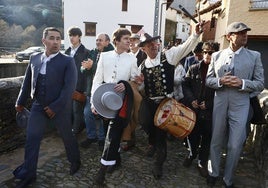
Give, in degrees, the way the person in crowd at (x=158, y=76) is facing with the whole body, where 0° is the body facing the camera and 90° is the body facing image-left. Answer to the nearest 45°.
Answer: approximately 0°

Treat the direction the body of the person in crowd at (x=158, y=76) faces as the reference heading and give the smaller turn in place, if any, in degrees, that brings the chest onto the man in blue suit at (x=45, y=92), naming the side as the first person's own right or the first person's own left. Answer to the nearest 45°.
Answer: approximately 90° to the first person's own right

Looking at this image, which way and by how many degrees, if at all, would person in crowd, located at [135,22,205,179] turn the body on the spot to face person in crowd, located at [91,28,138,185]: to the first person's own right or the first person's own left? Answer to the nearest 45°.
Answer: approximately 90° to the first person's own right

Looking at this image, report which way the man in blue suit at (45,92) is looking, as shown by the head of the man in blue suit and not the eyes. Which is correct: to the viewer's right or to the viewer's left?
to the viewer's right

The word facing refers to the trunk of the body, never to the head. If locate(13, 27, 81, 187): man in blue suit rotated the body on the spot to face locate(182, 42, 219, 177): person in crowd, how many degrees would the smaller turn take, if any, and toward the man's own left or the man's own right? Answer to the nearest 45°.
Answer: approximately 135° to the man's own left

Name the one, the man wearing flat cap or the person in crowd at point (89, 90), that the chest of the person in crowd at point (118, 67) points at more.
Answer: the man wearing flat cap

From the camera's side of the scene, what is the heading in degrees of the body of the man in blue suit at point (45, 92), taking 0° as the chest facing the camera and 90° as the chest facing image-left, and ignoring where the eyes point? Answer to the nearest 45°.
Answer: approximately 45°

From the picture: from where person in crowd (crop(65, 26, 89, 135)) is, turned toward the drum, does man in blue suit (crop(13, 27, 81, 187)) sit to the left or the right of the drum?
right

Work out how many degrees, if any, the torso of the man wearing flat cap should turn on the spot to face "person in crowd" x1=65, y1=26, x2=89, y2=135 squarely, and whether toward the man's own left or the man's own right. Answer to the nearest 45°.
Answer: approximately 90° to the man's own right

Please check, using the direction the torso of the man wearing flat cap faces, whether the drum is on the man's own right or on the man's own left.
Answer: on the man's own right

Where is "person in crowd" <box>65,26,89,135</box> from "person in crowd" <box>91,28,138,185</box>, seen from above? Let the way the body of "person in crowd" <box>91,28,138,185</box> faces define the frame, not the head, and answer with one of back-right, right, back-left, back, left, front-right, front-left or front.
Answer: back-right

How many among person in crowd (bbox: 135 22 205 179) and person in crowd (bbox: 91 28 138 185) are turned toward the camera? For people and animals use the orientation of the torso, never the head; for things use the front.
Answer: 2
